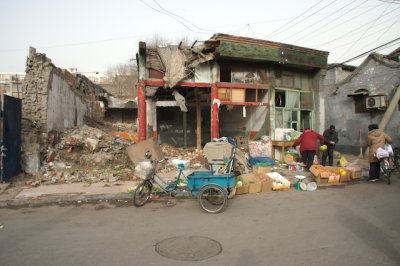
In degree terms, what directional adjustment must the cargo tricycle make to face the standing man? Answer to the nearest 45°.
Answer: approximately 135° to its right

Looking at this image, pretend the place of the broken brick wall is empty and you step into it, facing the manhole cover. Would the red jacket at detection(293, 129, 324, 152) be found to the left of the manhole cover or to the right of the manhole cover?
left

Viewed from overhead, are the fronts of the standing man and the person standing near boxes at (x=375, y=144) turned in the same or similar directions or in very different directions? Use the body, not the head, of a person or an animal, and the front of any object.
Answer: very different directions

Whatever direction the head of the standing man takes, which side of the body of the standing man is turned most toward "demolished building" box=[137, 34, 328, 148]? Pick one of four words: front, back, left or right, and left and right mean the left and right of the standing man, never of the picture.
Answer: right

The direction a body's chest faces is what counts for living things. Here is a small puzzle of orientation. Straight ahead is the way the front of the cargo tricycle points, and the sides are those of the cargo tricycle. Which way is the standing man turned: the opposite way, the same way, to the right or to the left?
to the left

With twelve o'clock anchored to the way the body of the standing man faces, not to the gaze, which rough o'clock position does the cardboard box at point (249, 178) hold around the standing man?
The cardboard box is roughly at 1 o'clock from the standing man.
